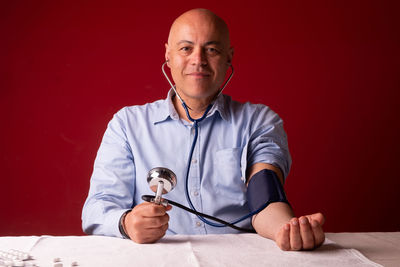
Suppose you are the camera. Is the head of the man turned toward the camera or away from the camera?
toward the camera

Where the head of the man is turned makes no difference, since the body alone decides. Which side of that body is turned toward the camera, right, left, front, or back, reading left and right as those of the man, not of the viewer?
front

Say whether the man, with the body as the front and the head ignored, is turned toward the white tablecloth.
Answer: yes
